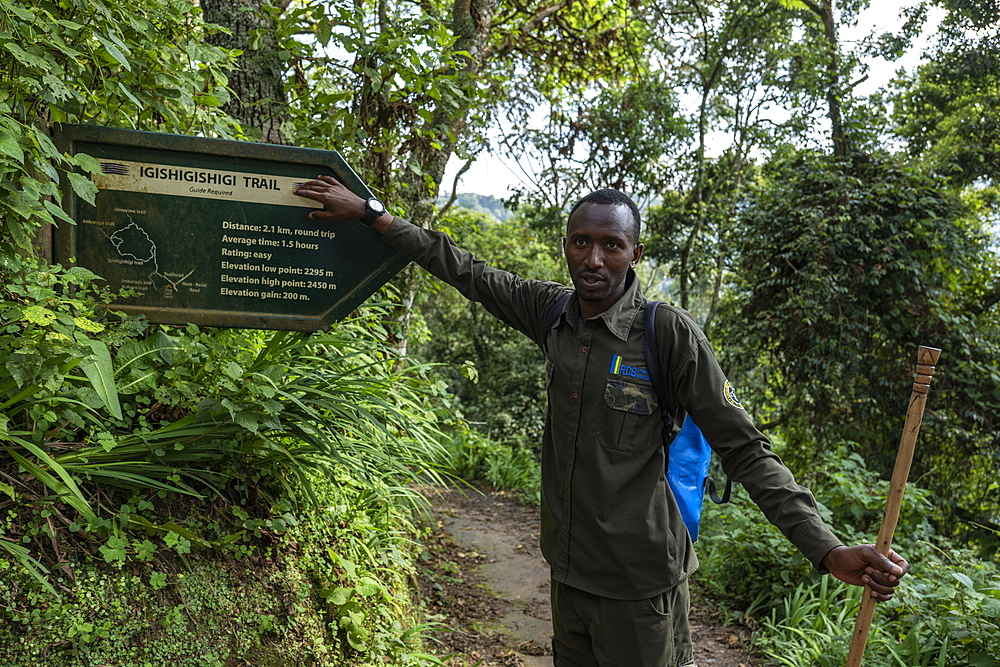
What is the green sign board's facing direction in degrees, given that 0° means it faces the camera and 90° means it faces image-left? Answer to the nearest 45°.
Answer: approximately 0°

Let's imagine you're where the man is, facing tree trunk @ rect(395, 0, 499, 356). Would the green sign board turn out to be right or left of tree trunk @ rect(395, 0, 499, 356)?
left

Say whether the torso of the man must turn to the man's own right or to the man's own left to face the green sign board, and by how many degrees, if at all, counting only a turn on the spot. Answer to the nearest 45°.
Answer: approximately 45° to the man's own right

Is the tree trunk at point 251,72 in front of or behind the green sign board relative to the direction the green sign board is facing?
behind

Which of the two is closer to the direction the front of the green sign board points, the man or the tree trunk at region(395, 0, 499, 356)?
the man

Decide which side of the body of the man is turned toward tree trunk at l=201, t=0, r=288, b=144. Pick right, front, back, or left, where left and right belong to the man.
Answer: right

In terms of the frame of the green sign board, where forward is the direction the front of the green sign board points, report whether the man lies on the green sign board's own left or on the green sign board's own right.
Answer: on the green sign board's own left

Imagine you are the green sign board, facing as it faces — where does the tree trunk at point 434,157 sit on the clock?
The tree trunk is roughly at 7 o'clock from the green sign board.

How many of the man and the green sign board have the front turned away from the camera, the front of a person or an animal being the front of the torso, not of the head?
0
